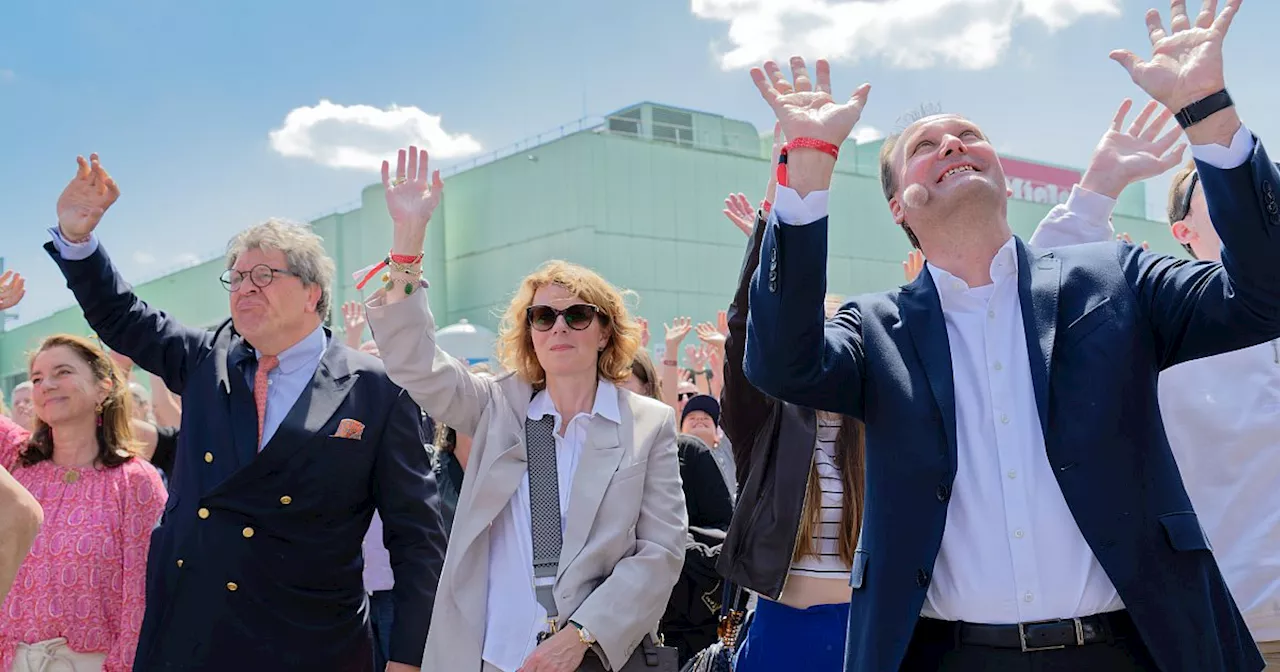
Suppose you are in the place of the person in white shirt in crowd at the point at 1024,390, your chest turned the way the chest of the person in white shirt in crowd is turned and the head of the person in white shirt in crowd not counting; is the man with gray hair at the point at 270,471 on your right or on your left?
on your right

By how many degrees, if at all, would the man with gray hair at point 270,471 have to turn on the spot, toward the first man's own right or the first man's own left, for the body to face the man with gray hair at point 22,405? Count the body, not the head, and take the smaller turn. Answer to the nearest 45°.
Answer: approximately 135° to the first man's own right

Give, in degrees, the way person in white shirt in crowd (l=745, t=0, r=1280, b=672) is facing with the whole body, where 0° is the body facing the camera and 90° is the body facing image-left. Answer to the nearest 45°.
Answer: approximately 0°

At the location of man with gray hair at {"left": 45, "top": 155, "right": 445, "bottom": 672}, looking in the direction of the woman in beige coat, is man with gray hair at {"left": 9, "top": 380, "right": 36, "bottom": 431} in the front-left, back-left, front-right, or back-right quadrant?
back-left

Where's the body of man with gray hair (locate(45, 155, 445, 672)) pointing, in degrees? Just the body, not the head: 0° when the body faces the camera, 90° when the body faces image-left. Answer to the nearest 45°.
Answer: approximately 45°

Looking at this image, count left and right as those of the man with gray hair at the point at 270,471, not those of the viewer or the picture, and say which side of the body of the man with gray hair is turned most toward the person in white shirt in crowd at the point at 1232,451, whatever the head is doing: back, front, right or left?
left

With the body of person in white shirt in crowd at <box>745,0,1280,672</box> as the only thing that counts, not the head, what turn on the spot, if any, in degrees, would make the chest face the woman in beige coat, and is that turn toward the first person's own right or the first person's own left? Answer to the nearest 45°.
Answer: approximately 135° to the first person's own right

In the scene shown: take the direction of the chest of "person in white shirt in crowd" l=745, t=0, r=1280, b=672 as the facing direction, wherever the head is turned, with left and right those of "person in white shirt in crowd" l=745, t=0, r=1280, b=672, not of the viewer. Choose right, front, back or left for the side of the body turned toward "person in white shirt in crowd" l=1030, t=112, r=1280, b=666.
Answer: back
